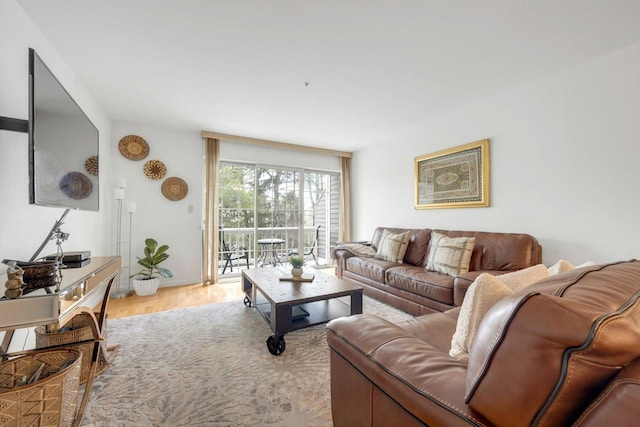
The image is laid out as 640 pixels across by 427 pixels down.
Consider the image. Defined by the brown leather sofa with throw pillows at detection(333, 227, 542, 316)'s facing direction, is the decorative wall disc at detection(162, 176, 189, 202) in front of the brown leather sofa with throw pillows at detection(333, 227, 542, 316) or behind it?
in front

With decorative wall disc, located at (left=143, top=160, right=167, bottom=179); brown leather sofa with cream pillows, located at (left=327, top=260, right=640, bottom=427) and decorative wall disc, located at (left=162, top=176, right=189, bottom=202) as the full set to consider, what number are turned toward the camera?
2

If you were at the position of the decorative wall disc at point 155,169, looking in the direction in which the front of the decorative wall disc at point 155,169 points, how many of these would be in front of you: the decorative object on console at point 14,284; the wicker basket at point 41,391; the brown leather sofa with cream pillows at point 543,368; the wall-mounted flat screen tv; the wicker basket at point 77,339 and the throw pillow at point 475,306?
6

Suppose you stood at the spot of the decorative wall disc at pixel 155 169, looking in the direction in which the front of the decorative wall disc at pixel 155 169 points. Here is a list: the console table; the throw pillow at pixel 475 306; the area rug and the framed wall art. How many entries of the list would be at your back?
0

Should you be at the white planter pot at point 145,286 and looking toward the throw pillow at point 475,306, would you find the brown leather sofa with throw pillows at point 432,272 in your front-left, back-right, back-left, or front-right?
front-left

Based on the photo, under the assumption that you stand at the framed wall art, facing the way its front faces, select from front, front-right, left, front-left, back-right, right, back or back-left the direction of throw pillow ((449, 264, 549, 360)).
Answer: front-left

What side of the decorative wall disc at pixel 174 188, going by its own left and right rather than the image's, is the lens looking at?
front

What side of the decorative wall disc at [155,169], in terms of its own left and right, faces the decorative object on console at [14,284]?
front

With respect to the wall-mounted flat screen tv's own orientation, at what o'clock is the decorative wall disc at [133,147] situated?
The decorative wall disc is roughly at 8 o'clock from the wall-mounted flat screen tv.

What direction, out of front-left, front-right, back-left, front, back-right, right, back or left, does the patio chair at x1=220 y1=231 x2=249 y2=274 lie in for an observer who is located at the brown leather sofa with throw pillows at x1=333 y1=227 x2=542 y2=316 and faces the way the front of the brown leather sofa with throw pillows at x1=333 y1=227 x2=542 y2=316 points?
front-right

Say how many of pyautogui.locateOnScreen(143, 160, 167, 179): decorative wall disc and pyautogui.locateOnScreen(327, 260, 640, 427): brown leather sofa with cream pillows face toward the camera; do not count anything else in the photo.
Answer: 1

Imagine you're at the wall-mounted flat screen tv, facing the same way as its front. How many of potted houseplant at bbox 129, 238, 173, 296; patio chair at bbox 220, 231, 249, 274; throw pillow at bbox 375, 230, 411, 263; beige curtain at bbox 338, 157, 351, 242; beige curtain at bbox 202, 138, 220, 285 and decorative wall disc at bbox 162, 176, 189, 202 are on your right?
0

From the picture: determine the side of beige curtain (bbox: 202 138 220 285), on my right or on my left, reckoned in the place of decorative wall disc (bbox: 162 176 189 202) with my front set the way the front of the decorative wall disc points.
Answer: on my left

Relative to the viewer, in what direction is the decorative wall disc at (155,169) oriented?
toward the camera

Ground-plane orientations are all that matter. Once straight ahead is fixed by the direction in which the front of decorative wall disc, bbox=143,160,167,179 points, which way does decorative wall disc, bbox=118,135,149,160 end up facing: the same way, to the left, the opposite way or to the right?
the same way

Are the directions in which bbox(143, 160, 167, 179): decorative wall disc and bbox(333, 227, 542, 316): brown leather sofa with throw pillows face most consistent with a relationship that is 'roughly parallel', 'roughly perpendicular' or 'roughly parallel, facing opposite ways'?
roughly perpendicular

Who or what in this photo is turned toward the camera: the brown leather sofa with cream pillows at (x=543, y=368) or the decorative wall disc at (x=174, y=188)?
the decorative wall disc

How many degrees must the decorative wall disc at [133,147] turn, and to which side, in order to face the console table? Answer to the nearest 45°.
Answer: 0° — it already faces it

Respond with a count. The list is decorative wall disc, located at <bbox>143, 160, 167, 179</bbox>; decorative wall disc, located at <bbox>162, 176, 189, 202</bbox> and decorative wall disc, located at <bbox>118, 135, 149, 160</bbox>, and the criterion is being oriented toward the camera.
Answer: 3
